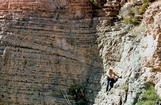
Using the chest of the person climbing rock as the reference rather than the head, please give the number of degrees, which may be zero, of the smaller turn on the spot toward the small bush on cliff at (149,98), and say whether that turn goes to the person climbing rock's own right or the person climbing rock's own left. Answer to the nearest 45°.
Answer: approximately 45° to the person climbing rock's own right
